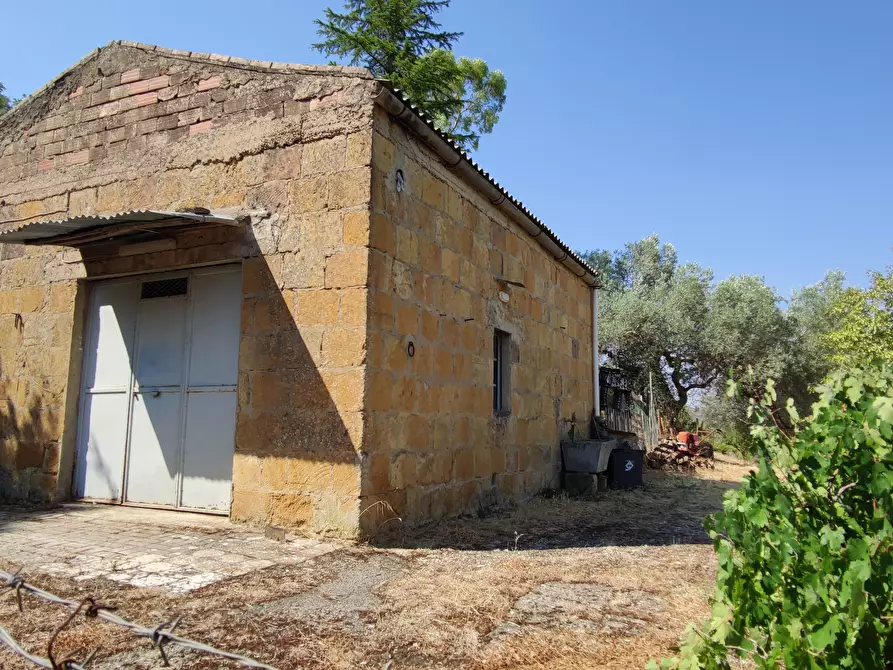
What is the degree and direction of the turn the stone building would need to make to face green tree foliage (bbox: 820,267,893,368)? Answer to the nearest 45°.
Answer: approximately 180°

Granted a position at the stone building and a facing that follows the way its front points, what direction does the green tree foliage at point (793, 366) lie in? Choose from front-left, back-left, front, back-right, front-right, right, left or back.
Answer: back

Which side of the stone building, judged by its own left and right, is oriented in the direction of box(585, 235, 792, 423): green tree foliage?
back

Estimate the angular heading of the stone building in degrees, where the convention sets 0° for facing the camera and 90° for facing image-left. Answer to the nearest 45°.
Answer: approximately 45°

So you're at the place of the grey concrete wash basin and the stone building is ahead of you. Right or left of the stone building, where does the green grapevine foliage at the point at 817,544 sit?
left

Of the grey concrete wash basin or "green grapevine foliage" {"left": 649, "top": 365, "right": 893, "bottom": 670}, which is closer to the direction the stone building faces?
the green grapevine foliage

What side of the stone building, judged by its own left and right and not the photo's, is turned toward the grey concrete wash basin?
left
